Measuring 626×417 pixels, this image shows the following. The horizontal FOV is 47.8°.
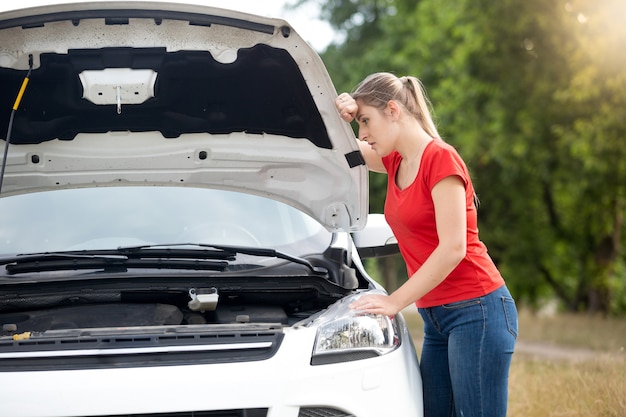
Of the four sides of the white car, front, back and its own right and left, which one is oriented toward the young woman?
left

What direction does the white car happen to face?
toward the camera

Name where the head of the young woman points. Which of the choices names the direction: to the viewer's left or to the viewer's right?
to the viewer's left
